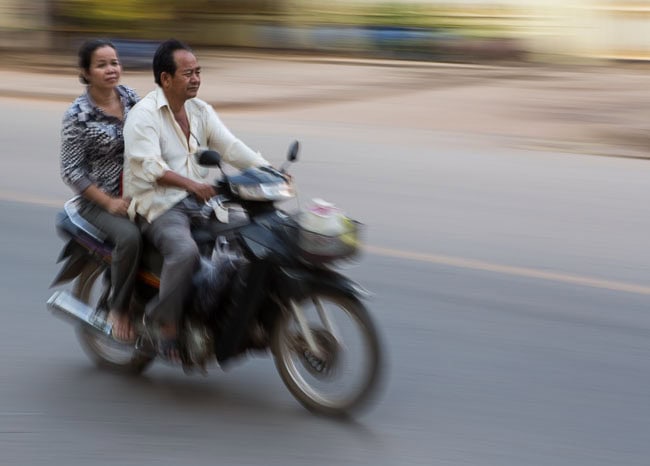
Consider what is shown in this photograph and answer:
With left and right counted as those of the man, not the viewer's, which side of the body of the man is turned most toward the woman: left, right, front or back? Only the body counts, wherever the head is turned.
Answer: back

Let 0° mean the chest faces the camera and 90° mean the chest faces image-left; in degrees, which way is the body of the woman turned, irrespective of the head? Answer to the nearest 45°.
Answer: approximately 315°

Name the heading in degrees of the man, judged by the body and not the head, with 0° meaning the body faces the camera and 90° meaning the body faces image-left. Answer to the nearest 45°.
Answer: approximately 315°

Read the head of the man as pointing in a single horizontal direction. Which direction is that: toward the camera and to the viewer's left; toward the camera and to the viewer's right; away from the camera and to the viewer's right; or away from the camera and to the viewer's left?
toward the camera and to the viewer's right

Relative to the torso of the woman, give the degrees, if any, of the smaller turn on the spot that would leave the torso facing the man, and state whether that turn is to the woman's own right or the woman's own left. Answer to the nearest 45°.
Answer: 0° — they already face them

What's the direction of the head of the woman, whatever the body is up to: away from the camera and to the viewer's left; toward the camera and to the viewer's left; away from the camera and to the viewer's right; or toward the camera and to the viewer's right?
toward the camera and to the viewer's right
